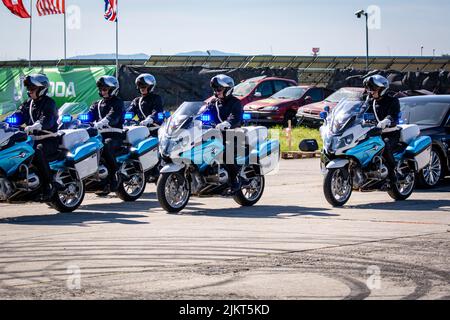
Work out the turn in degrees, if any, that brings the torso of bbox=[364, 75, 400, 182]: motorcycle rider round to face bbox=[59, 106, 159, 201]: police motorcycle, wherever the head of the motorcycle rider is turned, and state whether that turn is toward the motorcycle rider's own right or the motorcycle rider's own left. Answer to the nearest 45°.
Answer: approximately 45° to the motorcycle rider's own right

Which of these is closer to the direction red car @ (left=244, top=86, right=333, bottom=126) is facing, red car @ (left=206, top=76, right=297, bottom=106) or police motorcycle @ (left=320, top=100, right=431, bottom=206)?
the police motorcycle

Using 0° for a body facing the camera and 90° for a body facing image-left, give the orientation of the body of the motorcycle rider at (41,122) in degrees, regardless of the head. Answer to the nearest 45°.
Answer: approximately 45°

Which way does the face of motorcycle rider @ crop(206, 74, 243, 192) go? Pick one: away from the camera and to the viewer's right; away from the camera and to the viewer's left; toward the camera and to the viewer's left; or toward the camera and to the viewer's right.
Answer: toward the camera and to the viewer's left

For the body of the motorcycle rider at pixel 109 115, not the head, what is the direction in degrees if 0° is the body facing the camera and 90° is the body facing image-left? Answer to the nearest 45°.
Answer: approximately 45°

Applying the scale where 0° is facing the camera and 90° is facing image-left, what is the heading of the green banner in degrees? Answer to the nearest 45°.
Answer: approximately 0°

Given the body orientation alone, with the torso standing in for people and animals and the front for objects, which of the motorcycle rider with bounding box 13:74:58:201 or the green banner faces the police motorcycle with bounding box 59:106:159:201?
the green banner

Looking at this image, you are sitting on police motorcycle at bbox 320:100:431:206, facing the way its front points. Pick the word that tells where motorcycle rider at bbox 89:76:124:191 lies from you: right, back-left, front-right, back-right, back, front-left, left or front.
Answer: front-right
